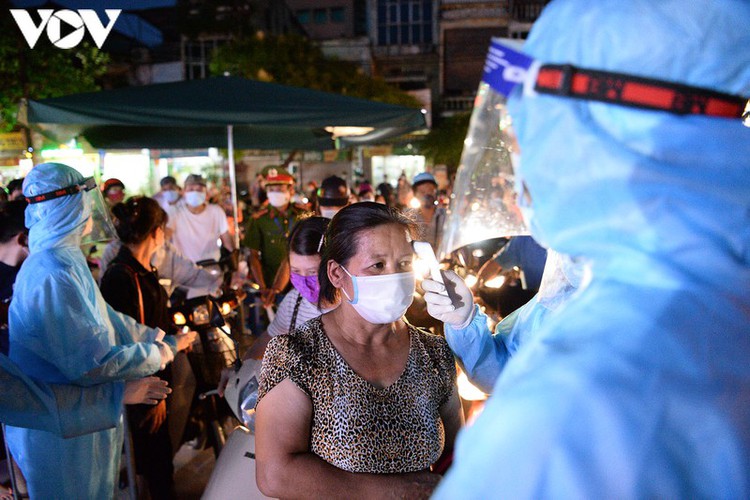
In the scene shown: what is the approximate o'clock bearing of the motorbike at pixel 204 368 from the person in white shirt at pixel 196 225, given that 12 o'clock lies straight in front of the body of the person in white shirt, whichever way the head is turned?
The motorbike is roughly at 12 o'clock from the person in white shirt.

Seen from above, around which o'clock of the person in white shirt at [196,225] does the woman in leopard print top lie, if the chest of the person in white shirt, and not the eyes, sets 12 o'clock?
The woman in leopard print top is roughly at 12 o'clock from the person in white shirt.

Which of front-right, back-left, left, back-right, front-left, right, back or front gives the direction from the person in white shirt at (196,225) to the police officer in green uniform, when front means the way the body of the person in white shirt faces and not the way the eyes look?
front-left

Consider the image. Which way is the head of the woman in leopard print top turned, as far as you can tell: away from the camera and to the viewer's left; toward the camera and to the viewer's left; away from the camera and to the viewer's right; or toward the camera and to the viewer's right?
toward the camera and to the viewer's right

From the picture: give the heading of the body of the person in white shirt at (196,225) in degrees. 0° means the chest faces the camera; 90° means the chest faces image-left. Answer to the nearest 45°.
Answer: approximately 0°

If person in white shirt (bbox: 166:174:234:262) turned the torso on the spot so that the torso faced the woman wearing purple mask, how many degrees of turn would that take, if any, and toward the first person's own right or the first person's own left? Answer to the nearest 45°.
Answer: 0° — they already face them
